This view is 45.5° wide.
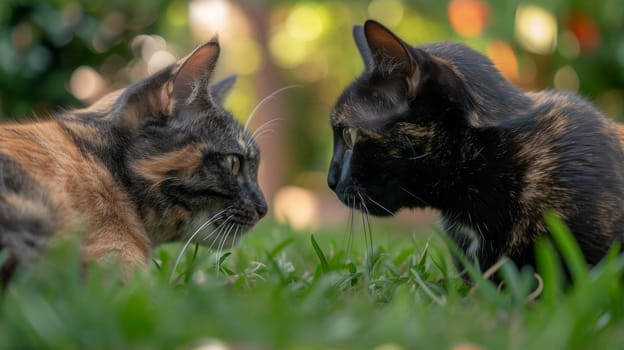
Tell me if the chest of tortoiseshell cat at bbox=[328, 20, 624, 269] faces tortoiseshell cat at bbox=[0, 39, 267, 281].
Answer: yes

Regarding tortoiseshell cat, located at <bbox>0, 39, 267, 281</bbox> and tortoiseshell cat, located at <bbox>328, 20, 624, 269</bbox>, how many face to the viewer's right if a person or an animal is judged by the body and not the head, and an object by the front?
1

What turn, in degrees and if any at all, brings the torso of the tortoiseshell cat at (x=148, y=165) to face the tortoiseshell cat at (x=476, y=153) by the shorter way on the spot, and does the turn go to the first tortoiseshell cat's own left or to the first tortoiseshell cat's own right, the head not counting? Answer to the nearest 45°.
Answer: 0° — it already faces it

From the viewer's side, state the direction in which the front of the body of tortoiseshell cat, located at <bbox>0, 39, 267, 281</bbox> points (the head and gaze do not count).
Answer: to the viewer's right

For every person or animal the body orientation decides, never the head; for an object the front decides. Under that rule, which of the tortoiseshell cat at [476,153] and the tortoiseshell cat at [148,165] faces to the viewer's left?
the tortoiseshell cat at [476,153]

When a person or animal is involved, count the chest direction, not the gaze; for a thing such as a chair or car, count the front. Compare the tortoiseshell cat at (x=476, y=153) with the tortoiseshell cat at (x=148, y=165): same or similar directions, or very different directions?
very different directions

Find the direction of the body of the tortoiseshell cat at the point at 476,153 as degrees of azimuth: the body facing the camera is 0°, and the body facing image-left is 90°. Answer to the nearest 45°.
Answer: approximately 90°
